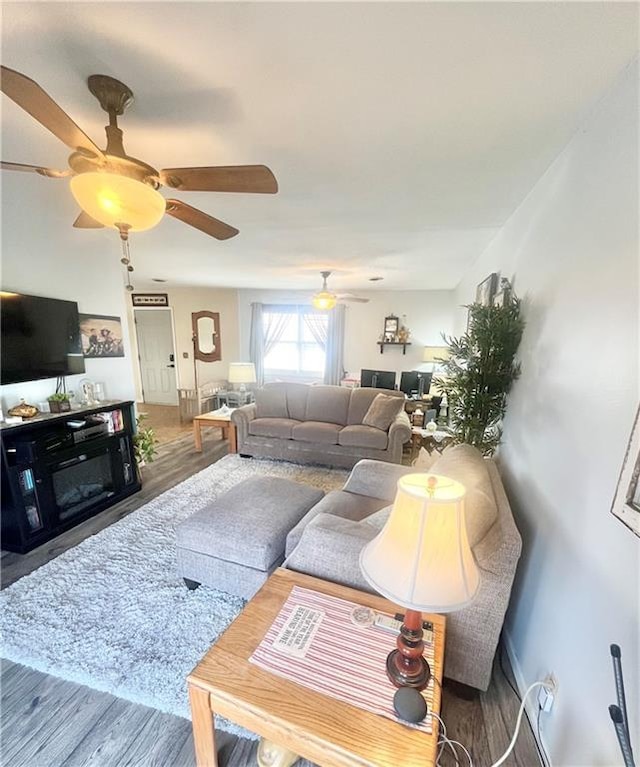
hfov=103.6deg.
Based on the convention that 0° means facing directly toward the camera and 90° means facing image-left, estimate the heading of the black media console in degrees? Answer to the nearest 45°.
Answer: approximately 315°

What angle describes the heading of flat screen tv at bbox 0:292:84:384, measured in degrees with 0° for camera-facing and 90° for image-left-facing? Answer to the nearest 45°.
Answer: approximately 315°

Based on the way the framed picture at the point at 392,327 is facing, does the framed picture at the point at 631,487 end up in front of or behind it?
in front

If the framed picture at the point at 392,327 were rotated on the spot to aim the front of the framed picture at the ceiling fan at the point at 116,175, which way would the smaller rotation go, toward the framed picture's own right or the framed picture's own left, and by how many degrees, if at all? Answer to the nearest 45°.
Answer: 0° — it already faces it

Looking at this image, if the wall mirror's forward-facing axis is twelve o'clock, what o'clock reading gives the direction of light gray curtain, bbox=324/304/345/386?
The light gray curtain is roughly at 10 o'clock from the wall mirror.

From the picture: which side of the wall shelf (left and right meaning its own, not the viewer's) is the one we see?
front

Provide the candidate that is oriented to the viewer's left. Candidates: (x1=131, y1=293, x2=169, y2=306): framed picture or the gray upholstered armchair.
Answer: the gray upholstered armchair

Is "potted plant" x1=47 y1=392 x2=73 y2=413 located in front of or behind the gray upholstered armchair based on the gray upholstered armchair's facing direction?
in front

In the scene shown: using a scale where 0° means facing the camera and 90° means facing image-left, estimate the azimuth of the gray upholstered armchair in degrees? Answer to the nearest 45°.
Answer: approximately 90°

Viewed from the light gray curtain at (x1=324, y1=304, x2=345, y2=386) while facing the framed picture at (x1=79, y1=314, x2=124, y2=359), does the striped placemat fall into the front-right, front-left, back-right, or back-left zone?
front-left

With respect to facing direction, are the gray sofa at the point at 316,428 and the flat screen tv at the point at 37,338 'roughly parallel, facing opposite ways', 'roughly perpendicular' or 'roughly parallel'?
roughly perpendicular

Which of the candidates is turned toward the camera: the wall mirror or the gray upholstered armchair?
the wall mirror

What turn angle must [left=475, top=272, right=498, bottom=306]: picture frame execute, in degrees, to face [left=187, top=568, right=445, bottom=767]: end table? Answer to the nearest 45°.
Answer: approximately 45° to its left

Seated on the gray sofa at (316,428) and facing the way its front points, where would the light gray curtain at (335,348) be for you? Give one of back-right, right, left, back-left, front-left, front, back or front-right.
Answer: back

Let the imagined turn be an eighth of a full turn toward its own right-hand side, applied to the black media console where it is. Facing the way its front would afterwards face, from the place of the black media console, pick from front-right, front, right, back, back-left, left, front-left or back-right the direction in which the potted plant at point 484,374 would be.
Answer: front-left

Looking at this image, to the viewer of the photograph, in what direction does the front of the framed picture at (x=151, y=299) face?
facing the viewer

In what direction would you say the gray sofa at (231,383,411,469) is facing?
toward the camera

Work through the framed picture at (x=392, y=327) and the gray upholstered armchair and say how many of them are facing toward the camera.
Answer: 1

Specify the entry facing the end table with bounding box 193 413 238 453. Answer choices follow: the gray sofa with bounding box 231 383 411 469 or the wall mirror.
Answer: the wall mirror

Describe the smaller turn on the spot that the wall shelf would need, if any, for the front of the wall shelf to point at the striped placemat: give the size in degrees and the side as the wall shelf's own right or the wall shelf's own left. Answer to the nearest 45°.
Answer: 0° — it already faces it
